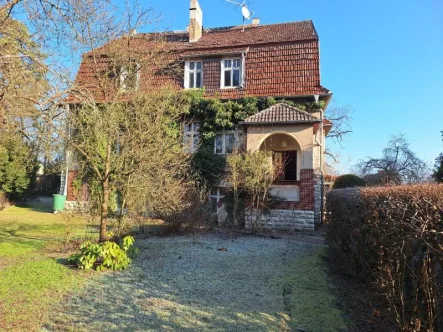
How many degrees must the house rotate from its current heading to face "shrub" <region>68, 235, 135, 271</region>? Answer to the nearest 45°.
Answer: approximately 45° to its right

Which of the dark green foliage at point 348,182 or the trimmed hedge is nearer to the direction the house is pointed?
the trimmed hedge

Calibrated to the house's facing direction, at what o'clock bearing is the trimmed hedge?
The trimmed hedge is roughly at 12 o'clock from the house.

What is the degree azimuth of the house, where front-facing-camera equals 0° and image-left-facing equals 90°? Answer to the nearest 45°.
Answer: approximately 0°

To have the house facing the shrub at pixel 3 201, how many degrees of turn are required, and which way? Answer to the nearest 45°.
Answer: approximately 90° to its right

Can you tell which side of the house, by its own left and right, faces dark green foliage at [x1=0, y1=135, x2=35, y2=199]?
right

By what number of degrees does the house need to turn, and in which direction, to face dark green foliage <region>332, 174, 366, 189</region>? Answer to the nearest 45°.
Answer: approximately 135° to its left

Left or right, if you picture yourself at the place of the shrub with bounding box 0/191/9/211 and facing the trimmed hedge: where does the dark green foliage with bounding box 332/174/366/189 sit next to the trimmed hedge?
left
